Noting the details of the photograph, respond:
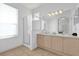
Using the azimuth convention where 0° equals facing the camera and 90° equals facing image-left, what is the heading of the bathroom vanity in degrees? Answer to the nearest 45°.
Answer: approximately 45°
